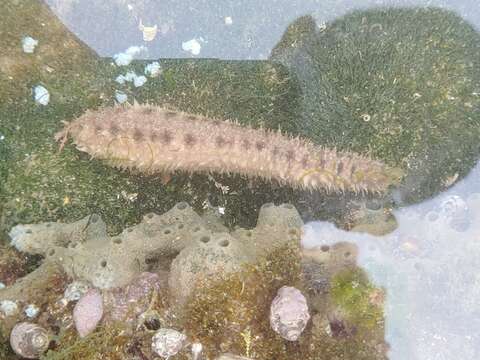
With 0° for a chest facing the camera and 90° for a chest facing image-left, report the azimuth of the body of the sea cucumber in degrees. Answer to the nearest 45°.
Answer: approximately 90°

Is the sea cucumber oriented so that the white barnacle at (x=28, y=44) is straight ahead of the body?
yes

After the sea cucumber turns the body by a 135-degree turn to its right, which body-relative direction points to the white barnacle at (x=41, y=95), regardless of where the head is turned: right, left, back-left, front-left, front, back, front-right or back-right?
back-left
